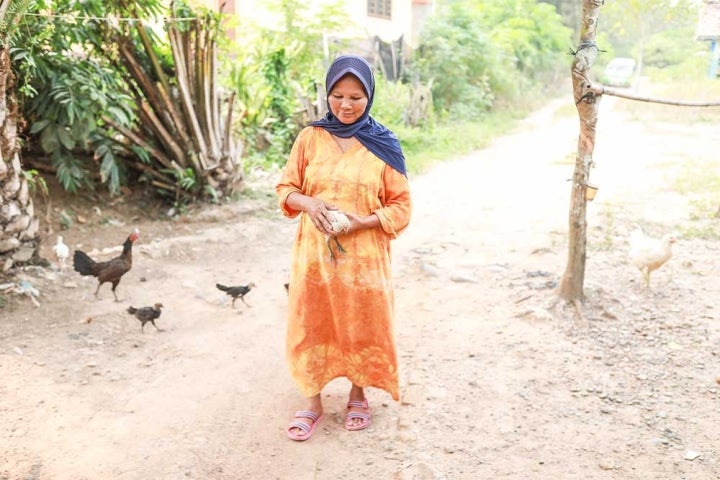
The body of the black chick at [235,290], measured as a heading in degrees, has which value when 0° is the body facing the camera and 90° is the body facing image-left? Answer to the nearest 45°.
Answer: approximately 270°

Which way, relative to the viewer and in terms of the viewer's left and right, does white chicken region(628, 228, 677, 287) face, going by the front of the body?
facing to the right of the viewer

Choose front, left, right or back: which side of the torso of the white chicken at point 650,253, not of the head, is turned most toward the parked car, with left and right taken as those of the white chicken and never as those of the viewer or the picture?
left

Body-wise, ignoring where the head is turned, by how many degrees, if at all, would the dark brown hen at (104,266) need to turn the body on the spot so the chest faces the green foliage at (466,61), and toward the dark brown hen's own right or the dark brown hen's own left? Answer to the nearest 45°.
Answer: approximately 45° to the dark brown hen's own left

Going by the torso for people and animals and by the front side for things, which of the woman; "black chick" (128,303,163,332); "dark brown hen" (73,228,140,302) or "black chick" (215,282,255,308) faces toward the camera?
the woman

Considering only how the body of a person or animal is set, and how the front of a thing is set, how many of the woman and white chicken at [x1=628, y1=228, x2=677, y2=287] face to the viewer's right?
1

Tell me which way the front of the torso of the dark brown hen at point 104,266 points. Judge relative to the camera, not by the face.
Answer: to the viewer's right
